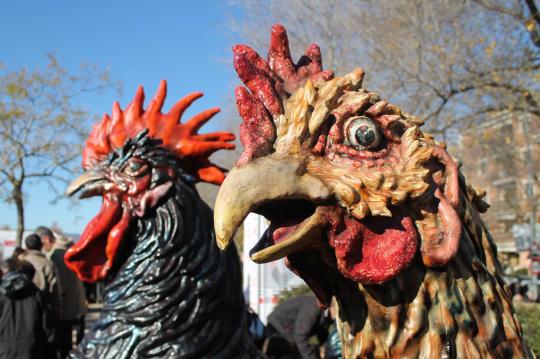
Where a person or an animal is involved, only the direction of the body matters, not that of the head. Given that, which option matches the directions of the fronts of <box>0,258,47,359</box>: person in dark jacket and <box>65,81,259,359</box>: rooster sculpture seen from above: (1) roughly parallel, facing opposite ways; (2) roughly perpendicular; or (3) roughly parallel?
roughly perpendicular

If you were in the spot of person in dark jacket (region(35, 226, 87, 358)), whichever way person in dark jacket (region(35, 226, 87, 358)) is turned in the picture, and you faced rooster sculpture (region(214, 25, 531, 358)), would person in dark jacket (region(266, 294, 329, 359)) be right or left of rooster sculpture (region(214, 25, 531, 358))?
left

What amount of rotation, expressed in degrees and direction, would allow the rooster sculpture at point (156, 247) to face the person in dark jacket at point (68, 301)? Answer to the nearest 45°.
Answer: approximately 90° to its right

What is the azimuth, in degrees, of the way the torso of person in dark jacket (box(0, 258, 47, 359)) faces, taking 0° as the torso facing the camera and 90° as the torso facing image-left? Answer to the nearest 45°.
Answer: approximately 180°

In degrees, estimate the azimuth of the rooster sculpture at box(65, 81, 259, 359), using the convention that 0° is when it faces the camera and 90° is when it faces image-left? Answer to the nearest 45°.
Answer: approximately 90°

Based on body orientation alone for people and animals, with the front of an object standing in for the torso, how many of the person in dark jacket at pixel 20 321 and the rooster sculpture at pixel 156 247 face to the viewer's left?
1

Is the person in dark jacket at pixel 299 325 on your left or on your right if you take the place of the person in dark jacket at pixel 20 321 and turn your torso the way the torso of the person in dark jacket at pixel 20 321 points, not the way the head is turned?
on your right
